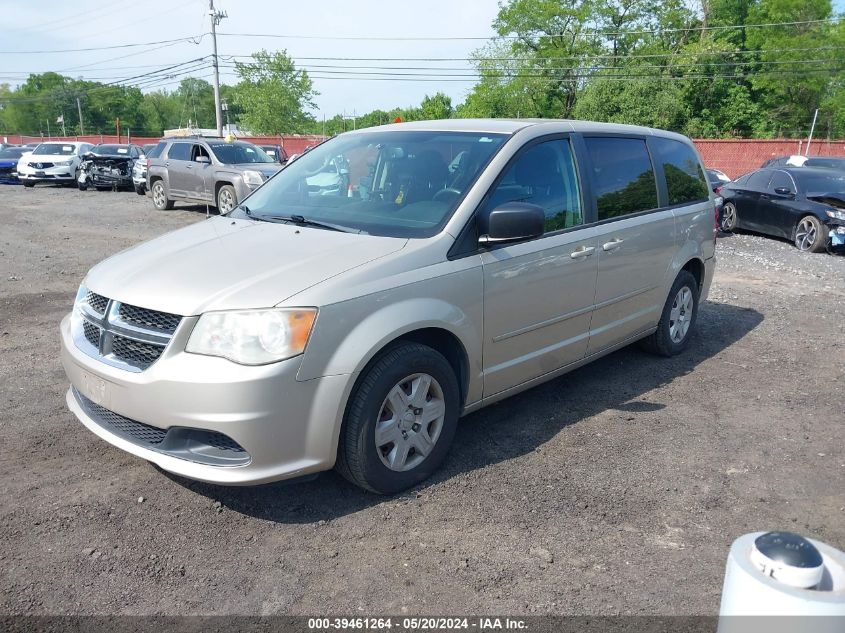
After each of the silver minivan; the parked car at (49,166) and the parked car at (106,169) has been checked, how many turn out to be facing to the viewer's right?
0

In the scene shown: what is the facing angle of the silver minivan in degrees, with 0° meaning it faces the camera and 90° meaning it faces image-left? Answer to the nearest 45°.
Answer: approximately 45°

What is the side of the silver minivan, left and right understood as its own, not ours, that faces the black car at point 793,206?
back

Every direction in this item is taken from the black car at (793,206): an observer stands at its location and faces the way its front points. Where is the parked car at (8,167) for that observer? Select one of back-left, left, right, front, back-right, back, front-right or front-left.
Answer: back-right

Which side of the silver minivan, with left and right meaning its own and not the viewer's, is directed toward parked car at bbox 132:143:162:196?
right

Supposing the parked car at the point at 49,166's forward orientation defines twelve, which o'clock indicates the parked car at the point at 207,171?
the parked car at the point at 207,171 is roughly at 10 o'clock from the parked car at the point at 49,166.

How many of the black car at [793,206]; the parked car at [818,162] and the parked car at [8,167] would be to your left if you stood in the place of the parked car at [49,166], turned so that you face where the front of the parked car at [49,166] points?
2

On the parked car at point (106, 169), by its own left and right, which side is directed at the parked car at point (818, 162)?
left

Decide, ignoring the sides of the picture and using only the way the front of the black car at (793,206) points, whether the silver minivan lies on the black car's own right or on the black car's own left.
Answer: on the black car's own right

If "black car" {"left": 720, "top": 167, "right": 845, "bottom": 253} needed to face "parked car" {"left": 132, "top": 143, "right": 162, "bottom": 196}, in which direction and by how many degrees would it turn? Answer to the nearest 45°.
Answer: approximately 135° to its right

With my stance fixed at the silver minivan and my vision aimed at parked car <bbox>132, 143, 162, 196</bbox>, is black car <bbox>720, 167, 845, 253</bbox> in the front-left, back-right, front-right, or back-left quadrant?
front-right

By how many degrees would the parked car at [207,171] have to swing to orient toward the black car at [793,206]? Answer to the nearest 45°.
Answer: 0° — it already faces it

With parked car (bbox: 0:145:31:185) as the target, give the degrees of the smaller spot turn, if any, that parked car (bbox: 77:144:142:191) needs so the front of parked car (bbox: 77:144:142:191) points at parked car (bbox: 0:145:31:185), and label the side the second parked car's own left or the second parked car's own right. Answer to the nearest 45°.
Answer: approximately 90° to the second parked car's own right

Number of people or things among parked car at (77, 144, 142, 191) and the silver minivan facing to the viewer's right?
0

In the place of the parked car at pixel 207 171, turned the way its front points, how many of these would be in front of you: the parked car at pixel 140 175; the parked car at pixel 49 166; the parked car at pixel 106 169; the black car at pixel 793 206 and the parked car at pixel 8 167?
1

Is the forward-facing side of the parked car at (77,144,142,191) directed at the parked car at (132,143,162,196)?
no

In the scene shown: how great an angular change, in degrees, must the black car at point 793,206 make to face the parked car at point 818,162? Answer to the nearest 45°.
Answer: approximately 135° to its left
